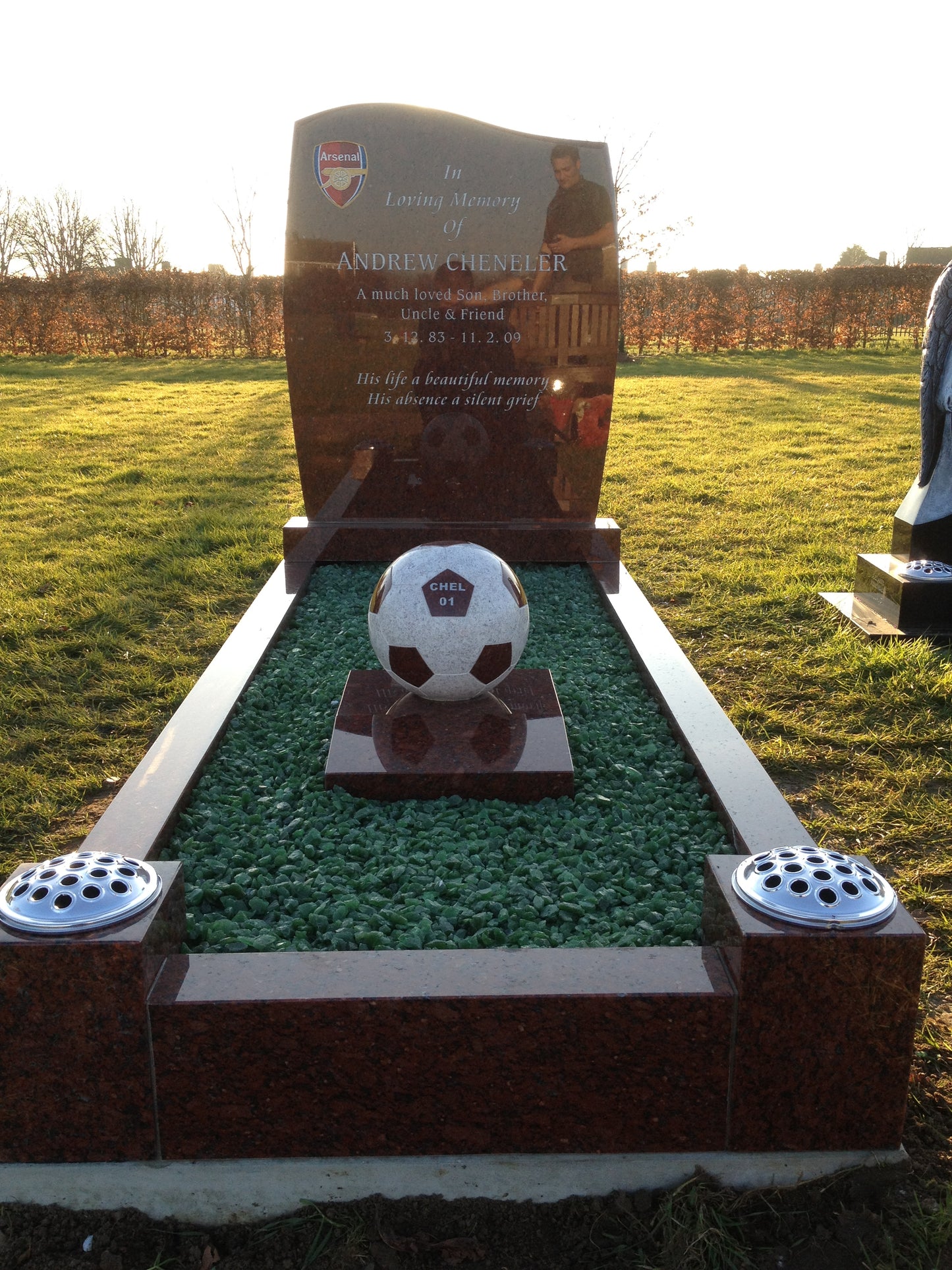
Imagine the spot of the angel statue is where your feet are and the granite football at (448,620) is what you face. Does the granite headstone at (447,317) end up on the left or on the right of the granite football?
right

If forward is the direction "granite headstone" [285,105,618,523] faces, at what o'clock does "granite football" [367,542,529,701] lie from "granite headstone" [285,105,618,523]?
The granite football is roughly at 12 o'clock from the granite headstone.

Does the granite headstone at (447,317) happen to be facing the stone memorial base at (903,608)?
no

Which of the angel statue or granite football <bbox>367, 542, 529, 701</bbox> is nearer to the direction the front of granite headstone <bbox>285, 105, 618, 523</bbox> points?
the granite football

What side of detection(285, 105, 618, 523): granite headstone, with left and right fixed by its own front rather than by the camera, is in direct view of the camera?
front

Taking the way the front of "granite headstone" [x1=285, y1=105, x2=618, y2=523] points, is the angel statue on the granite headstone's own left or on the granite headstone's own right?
on the granite headstone's own left
